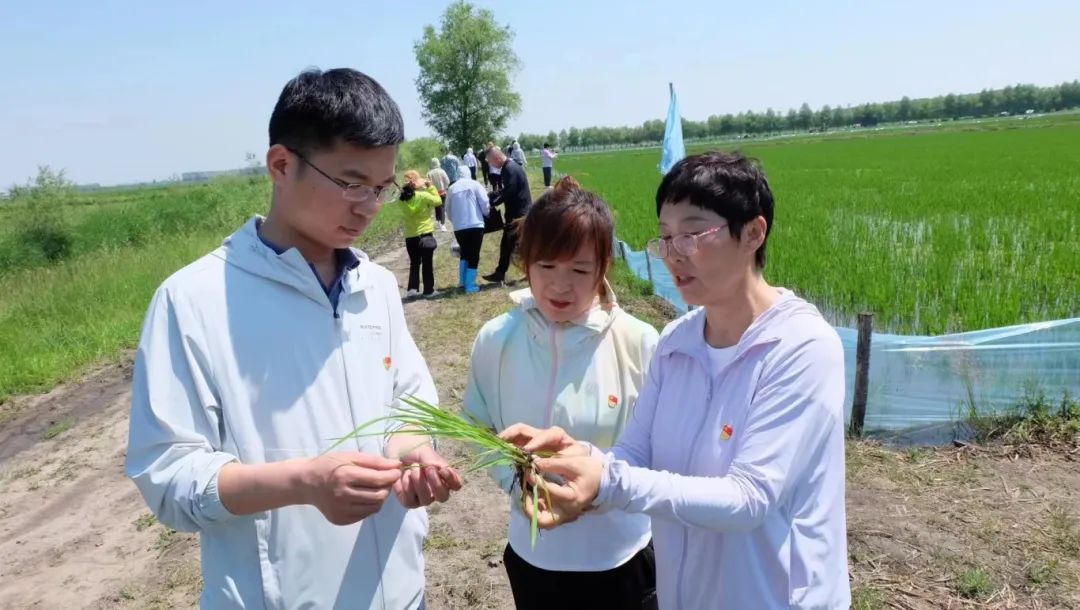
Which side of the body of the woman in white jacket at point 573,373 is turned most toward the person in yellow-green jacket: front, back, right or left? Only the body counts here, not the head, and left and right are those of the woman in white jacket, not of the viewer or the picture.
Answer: back

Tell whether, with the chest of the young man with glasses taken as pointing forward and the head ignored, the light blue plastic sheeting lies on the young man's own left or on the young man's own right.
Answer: on the young man's own left

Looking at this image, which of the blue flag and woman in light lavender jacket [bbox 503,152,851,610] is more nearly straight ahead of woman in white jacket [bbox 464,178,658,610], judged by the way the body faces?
the woman in light lavender jacket

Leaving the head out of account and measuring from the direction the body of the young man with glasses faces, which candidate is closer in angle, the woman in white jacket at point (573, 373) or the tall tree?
the woman in white jacket

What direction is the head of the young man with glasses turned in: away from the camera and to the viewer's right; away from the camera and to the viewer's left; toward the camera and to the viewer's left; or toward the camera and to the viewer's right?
toward the camera and to the viewer's right

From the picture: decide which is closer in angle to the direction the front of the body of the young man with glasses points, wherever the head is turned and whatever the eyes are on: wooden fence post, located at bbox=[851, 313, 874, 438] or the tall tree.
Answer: the wooden fence post

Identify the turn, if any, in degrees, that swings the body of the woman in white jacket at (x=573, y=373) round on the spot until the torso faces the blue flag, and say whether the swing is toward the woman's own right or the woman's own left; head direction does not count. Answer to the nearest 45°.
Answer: approximately 180°

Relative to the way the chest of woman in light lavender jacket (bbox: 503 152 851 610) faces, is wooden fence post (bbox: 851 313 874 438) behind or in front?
behind

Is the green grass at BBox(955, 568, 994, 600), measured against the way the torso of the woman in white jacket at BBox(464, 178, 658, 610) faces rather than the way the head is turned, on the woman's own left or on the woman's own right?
on the woman's own left

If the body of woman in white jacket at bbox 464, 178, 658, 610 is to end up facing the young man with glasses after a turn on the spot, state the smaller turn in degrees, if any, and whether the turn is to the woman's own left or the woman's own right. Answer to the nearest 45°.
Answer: approximately 45° to the woman's own right

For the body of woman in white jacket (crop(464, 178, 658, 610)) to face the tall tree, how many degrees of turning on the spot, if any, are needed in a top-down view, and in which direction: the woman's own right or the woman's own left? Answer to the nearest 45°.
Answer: approximately 180°

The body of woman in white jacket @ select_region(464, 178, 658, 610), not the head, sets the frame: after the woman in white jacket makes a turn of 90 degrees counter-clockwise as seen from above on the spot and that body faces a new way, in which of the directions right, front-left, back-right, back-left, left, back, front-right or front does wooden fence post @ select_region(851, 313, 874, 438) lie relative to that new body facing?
front-left
